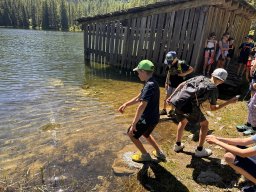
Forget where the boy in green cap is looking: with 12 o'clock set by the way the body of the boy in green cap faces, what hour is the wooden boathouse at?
The wooden boathouse is roughly at 3 o'clock from the boy in green cap.

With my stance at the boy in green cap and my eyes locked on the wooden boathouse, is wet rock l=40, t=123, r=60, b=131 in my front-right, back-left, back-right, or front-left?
front-left

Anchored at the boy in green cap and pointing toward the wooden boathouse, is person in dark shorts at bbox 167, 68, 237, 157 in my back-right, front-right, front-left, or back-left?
front-right

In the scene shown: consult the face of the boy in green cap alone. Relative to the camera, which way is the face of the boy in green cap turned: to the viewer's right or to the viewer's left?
to the viewer's left

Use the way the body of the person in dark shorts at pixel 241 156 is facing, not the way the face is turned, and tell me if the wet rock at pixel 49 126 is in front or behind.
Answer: in front

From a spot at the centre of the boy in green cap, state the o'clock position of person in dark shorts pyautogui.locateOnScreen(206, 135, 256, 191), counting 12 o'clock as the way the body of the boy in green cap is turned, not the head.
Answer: The person in dark shorts is roughly at 7 o'clock from the boy in green cap.

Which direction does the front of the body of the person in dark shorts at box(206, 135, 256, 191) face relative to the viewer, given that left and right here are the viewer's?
facing to the left of the viewer

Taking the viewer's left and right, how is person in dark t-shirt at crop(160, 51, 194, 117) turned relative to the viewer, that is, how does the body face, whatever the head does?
facing the viewer and to the left of the viewer

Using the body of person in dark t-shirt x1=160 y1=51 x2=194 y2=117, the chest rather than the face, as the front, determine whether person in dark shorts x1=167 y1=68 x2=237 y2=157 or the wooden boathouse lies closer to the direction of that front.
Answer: the person in dark shorts

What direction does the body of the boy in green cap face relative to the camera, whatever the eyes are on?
to the viewer's left

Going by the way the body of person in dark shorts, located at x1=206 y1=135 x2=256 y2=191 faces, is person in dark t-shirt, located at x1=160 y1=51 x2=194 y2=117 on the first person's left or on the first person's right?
on the first person's right
